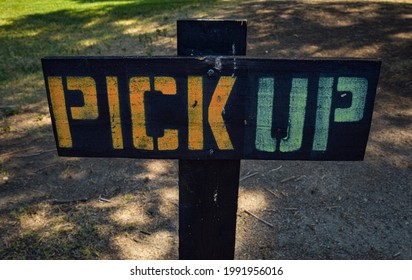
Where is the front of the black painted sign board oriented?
toward the camera
